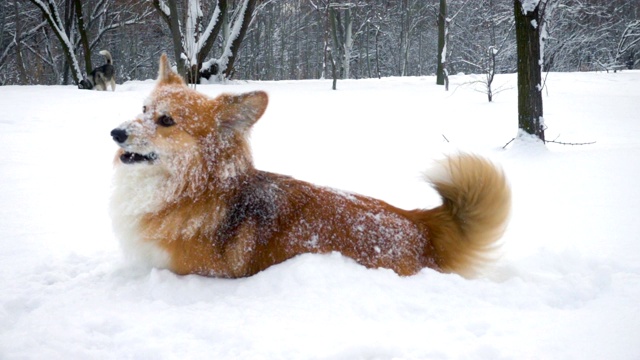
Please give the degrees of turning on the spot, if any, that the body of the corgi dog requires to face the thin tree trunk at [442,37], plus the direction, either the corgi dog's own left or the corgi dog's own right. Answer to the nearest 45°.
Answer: approximately 90° to the corgi dog's own right

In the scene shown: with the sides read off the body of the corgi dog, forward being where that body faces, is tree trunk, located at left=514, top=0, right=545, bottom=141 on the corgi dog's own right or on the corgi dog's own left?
on the corgi dog's own right

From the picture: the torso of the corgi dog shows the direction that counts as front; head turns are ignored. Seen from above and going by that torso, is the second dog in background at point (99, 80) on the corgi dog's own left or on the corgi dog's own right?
on the corgi dog's own right

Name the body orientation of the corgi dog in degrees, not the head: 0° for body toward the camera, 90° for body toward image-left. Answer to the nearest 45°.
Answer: approximately 90°

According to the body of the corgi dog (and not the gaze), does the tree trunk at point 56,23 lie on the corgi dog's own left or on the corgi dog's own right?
on the corgi dog's own right

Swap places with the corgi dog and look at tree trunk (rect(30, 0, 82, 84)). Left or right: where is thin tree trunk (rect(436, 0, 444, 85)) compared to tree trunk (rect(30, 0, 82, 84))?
right

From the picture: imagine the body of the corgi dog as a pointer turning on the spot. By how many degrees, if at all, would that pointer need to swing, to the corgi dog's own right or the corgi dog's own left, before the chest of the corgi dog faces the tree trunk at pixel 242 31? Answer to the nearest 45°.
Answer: approximately 90° to the corgi dog's own right

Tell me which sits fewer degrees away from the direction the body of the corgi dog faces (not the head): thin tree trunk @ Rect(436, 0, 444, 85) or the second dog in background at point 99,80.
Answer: the second dog in background

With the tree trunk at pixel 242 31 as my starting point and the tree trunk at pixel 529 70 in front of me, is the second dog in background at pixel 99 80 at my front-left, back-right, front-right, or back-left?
back-right
